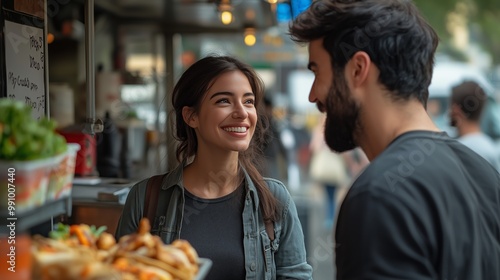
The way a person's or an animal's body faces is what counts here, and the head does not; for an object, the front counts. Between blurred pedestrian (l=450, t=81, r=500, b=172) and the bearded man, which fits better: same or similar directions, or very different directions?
same or similar directions

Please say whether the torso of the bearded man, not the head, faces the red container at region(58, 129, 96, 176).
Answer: yes

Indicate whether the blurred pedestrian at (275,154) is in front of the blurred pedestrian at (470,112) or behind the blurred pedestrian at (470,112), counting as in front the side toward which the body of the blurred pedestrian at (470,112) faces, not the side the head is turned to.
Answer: in front

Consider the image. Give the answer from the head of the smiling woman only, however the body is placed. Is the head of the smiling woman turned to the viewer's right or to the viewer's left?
to the viewer's right

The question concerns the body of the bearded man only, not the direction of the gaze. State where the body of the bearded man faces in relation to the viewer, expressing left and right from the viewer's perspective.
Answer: facing away from the viewer and to the left of the viewer

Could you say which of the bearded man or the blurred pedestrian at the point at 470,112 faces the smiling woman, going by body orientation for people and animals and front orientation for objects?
the bearded man

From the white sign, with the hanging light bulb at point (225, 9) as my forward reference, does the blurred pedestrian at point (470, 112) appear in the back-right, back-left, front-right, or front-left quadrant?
front-right

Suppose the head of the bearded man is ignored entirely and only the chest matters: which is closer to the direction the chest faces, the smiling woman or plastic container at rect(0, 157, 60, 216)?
the smiling woman

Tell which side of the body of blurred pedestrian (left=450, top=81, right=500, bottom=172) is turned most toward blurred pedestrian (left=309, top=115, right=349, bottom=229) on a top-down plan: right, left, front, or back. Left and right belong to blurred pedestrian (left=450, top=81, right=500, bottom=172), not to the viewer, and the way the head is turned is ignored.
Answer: front

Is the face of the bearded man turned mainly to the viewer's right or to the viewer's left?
to the viewer's left

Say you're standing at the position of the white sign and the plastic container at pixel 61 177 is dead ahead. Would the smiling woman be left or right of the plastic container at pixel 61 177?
left

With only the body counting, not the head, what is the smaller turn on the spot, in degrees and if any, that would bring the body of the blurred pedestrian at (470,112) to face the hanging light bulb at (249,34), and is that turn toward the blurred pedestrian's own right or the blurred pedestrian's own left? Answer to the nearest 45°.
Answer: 0° — they already face it
